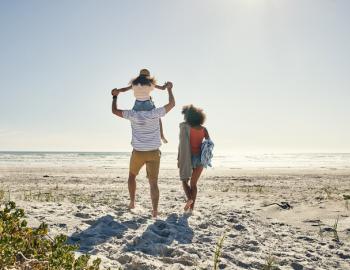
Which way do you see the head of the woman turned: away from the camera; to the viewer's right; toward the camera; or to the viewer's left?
away from the camera

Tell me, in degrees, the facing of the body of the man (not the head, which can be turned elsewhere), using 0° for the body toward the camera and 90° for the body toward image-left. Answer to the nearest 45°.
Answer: approximately 180°

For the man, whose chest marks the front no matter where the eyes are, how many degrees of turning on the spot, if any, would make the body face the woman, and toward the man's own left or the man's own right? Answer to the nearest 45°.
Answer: approximately 45° to the man's own right
